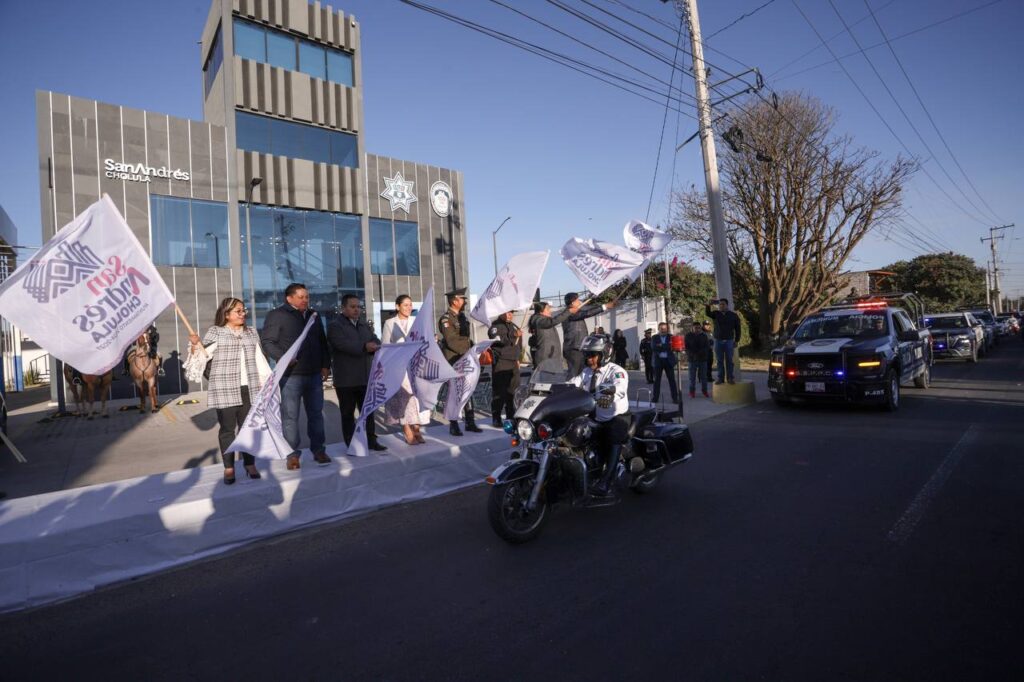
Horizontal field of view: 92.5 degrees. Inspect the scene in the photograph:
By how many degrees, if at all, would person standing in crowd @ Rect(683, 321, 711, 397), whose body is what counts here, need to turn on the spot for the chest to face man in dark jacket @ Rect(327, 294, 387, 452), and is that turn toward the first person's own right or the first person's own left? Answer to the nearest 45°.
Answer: approximately 45° to the first person's own right

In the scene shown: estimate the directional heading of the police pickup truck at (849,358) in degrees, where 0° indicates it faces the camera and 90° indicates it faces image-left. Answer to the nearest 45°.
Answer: approximately 45°

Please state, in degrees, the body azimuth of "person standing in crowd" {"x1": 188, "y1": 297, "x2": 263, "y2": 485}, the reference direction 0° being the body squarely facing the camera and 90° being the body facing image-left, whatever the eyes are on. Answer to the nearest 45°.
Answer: approximately 315°

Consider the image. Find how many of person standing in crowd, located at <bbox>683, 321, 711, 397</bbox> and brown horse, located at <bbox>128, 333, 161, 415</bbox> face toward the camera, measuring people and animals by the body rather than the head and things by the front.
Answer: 2

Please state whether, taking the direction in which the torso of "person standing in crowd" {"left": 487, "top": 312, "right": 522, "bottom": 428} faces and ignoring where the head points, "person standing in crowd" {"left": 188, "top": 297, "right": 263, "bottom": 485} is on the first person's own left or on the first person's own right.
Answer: on the first person's own right

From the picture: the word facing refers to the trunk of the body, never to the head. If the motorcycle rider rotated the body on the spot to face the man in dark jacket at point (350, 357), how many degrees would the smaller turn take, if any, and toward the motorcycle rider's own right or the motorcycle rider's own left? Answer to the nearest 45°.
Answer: approximately 45° to the motorcycle rider's own right

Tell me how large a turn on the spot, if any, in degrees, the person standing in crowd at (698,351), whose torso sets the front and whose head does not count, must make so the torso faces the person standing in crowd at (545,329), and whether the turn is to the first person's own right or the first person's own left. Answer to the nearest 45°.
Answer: approximately 45° to the first person's own right

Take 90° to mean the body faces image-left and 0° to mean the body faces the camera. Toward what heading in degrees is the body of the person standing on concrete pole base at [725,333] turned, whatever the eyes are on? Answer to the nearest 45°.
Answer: approximately 0°

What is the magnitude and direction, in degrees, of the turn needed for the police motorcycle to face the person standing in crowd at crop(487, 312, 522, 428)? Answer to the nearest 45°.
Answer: approximately 135° to its right
